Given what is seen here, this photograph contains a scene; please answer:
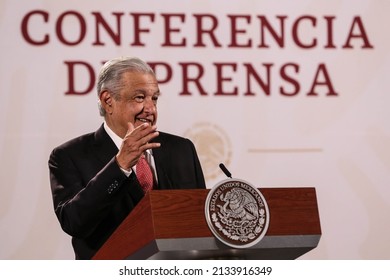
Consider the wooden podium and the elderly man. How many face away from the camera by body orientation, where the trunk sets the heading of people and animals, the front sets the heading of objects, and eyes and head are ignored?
0

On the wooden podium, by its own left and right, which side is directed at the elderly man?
back

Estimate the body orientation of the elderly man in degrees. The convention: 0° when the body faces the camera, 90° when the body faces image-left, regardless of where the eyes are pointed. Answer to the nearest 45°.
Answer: approximately 315°

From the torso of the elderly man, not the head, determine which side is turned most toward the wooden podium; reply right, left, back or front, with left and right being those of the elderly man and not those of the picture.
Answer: front

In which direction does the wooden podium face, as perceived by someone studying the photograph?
facing the viewer and to the right of the viewer

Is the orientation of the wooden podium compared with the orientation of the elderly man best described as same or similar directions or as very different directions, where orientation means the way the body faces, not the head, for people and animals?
same or similar directions

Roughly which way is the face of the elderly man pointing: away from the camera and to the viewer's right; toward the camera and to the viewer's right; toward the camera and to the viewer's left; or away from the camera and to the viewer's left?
toward the camera and to the viewer's right
